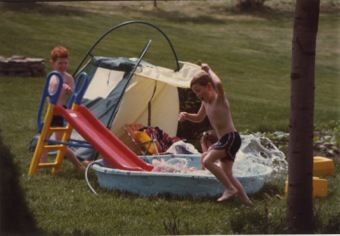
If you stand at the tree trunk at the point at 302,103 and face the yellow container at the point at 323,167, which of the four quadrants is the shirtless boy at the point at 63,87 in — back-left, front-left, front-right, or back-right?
front-left

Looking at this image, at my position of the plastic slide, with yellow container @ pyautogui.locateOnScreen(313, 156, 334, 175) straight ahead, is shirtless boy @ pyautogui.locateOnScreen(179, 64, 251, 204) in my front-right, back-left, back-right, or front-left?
front-right

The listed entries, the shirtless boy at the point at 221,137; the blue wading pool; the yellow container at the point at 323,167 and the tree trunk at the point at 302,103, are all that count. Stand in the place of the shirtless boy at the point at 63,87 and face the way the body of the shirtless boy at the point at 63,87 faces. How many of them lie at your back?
0

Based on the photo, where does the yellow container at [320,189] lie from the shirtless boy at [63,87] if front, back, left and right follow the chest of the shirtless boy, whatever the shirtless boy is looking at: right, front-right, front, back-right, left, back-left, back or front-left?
front

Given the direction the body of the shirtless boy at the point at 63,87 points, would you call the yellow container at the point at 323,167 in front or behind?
in front

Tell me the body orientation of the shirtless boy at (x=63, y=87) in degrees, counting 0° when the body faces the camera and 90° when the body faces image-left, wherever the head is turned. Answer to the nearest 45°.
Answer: approximately 315°

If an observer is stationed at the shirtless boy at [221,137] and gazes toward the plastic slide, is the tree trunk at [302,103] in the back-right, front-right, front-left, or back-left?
back-left

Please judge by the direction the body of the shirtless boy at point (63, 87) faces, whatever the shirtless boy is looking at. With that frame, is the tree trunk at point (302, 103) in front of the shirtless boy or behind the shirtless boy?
in front
